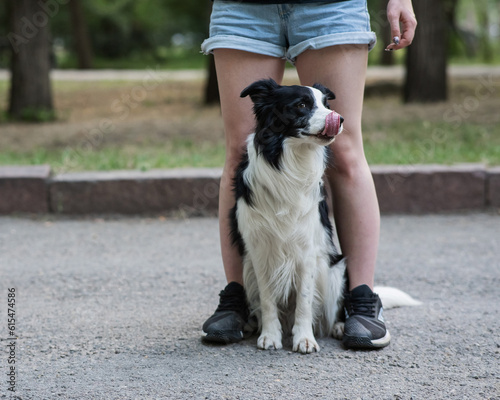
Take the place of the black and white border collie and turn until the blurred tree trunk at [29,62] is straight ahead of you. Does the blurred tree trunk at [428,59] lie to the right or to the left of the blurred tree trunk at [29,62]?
right

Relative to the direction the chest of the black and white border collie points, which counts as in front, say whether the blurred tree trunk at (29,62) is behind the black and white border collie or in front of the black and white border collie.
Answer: behind

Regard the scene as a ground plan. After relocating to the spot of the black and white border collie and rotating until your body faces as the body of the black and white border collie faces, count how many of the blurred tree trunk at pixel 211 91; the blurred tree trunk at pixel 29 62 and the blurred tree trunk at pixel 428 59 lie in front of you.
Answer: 0

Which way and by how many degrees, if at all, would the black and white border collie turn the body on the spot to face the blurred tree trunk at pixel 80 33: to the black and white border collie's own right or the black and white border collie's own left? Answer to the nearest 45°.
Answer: approximately 180°

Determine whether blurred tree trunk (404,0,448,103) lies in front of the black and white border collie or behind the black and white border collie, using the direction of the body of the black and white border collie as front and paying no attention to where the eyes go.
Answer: behind

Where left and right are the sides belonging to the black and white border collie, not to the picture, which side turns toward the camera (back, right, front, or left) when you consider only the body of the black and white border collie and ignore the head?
front

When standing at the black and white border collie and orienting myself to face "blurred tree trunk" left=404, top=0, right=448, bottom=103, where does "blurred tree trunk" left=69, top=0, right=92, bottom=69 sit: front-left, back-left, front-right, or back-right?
front-left

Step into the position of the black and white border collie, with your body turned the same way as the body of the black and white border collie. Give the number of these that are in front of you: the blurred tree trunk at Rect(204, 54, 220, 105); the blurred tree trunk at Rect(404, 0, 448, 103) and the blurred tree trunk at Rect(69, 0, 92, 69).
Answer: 0

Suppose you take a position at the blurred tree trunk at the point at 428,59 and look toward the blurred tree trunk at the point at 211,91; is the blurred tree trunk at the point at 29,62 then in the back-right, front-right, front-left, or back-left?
front-left

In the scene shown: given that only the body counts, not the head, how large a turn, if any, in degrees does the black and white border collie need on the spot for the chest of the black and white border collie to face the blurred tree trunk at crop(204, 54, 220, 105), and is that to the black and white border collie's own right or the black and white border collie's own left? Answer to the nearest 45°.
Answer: approximately 180°

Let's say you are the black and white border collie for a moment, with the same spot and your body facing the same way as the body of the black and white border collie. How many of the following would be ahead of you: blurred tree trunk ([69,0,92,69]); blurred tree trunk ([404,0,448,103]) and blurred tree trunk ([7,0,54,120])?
0

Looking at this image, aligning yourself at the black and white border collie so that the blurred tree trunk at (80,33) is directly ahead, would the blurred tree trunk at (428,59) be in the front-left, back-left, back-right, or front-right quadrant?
front-right
